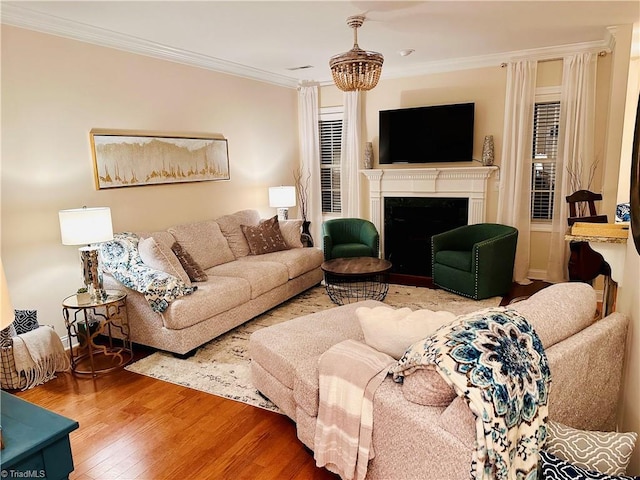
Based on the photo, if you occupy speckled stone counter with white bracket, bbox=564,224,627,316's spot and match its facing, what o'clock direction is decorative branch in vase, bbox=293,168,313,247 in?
The decorative branch in vase is roughly at 1 o'clock from the speckled stone counter with white bracket.

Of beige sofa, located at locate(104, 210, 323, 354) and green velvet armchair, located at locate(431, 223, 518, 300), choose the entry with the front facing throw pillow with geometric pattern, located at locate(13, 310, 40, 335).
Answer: the green velvet armchair

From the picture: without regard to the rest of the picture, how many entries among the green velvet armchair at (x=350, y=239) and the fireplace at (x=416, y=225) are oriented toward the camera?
2

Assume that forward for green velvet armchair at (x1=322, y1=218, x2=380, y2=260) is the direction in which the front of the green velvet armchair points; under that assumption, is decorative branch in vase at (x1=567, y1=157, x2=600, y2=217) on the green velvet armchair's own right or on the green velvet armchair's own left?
on the green velvet armchair's own left

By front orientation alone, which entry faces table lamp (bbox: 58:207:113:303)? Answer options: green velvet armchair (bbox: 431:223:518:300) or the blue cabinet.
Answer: the green velvet armchair

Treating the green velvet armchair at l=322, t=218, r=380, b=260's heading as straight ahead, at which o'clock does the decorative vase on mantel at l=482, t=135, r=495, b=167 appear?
The decorative vase on mantel is roughly at 9 o'clock from the green velvet armchair.

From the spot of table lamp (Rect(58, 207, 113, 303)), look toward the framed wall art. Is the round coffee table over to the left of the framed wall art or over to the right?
right

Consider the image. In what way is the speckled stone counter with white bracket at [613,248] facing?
to the viewer's left

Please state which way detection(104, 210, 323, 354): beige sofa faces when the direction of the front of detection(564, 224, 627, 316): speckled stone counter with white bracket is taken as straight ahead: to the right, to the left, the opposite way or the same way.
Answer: the opposite way

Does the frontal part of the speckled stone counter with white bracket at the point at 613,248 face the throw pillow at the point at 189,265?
yes

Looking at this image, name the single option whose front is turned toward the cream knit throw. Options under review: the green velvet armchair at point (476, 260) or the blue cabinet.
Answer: the green velvet armchair

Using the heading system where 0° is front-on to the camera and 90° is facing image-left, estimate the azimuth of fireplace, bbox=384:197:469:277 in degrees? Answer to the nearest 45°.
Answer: approximately 0°
